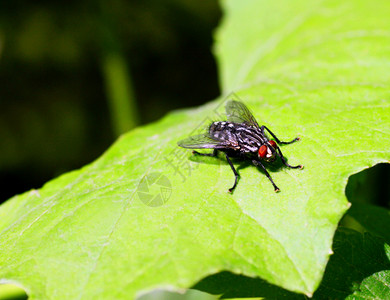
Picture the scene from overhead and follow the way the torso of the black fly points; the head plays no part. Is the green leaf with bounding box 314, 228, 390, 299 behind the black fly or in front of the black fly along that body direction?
in front

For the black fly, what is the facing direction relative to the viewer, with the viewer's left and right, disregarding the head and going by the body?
facing the viewer and to the right of the viewer
